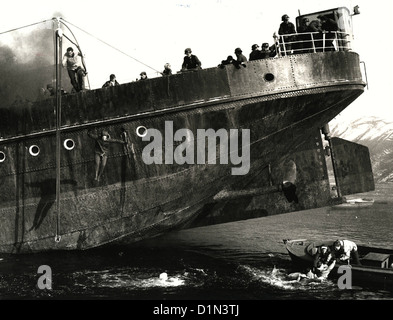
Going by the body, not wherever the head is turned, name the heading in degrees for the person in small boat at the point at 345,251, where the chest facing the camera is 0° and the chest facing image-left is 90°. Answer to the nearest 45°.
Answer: approximately 45°

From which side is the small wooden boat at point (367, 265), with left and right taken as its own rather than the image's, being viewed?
left

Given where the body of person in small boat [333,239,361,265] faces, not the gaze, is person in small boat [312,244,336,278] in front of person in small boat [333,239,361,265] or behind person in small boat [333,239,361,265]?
in front

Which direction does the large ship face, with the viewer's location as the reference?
facing to the left of the viewer
